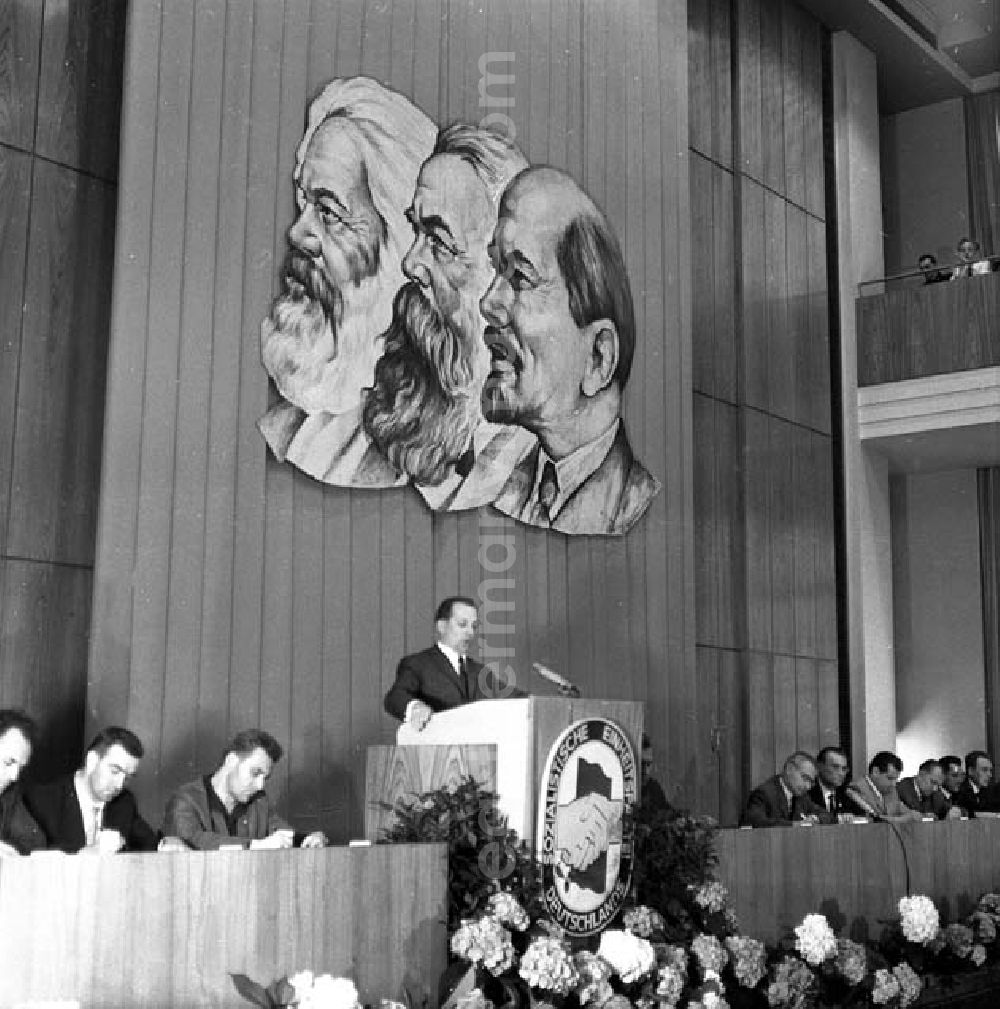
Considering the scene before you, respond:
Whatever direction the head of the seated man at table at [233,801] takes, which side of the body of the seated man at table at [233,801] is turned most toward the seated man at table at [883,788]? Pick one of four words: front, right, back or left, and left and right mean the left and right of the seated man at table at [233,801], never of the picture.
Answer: left

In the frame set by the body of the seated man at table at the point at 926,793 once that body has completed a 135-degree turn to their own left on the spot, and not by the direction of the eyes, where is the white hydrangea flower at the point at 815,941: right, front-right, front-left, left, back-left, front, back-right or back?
back

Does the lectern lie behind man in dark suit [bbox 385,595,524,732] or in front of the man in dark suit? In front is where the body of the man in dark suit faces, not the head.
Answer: in front

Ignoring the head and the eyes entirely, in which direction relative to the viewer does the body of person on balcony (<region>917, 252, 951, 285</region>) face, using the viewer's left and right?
facing the viewer and to the left of the viewer

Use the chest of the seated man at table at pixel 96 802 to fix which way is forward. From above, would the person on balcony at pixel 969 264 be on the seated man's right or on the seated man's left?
on the seated man's left

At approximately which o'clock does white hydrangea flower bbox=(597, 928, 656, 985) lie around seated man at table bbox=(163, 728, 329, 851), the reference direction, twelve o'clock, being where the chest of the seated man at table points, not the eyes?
The white hydrangea flower is roughly at 11 o'clock from the seated man at table.

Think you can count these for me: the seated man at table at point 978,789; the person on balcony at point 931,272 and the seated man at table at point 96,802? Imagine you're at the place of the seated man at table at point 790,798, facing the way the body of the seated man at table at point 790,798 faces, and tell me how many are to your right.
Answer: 1

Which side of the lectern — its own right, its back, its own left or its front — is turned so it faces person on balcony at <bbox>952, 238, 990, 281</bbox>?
left

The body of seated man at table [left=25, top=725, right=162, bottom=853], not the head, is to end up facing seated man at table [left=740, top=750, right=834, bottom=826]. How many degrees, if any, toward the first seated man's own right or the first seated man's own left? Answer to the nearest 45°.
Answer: approximately 90° to the first seated man's own left

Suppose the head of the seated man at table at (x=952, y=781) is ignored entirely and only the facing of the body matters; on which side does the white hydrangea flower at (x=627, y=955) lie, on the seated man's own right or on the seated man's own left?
on the seated man's own right

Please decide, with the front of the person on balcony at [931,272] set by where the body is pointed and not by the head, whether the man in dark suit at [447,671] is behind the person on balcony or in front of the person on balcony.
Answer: in front

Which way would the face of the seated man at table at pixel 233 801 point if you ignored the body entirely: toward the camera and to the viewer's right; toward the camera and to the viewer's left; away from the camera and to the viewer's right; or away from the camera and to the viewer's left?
toward the camera and to the viewer's right

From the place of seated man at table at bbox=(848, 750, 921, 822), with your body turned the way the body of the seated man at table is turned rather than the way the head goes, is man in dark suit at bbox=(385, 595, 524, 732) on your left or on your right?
on your right

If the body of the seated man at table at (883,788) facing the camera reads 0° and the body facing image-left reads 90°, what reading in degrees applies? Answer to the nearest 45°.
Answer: approximately 315°

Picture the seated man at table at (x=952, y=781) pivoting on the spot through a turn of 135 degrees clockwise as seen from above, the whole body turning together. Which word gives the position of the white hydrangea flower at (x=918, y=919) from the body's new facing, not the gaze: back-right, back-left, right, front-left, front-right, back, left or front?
left

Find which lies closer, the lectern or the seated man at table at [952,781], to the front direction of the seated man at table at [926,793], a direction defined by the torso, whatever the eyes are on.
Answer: the lectern
